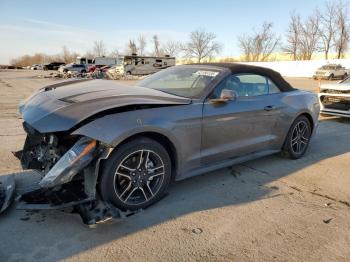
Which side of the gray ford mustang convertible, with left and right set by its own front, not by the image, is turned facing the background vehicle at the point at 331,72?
back

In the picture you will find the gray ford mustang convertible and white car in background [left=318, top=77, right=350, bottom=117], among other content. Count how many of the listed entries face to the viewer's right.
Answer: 0

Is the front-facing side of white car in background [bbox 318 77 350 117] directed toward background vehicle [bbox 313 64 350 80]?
no

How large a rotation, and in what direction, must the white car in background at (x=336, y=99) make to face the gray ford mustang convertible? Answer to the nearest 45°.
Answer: approximately 45° to its left

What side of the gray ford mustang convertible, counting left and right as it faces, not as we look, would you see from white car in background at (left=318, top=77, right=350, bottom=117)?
back

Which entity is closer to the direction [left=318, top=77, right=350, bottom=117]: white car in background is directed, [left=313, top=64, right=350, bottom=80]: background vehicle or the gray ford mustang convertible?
the gray ford mustang convertible

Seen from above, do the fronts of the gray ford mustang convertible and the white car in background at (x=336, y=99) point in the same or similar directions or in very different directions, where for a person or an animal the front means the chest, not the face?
same or similar directions

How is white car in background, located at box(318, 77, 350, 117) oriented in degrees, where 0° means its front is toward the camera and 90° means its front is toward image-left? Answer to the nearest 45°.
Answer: approximately 45°
